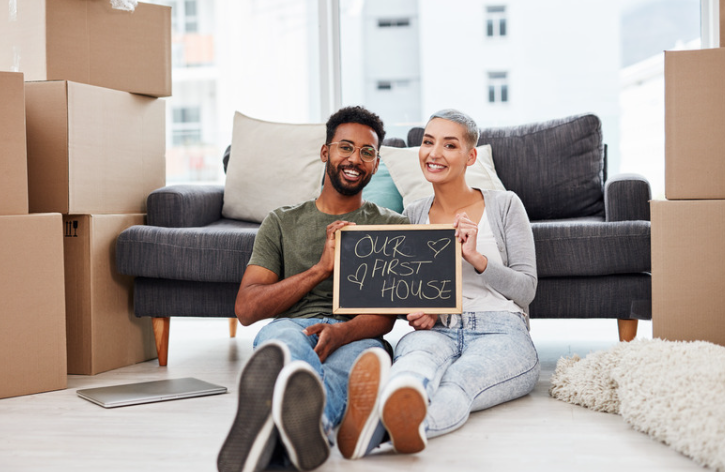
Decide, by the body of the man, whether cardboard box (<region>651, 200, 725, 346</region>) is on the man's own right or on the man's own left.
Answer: on the man's own left

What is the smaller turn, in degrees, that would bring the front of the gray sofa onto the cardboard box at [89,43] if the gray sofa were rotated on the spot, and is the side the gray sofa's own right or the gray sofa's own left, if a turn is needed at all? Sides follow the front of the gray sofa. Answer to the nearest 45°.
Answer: approximately 90° to the gray sofa's own right

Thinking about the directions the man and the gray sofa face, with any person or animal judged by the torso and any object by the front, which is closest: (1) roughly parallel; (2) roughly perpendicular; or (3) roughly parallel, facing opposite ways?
roughly parallel

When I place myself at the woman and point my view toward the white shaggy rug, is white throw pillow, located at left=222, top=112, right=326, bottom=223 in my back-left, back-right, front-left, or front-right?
back-left

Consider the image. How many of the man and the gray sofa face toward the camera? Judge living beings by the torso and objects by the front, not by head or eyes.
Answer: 2

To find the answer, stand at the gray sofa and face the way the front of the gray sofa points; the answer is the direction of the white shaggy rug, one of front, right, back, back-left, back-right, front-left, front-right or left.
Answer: front

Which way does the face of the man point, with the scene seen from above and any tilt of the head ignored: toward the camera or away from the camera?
toward the camera

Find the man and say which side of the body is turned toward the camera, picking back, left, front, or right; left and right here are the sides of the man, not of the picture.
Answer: front

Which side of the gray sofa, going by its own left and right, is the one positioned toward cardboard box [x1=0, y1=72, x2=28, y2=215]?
right

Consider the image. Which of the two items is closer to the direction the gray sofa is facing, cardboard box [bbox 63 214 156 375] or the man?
the man

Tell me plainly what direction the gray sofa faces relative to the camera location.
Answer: facing the viewer
